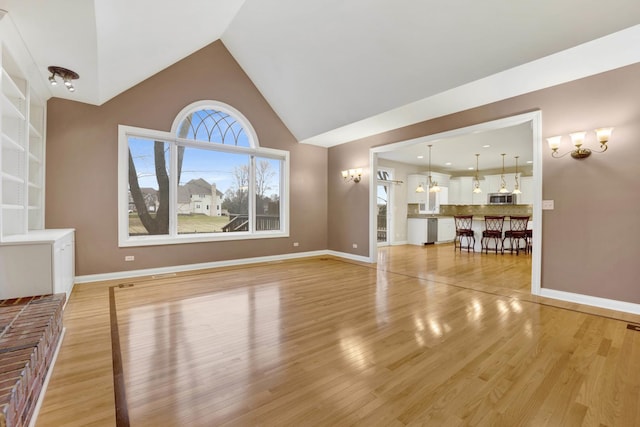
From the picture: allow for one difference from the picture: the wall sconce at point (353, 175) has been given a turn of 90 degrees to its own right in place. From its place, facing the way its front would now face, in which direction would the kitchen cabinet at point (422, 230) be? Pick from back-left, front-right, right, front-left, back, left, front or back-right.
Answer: right

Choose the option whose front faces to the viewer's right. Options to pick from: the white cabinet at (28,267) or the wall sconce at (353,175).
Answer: the white cabinet

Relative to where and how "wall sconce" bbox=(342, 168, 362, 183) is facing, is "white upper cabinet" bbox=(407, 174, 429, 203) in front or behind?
behind

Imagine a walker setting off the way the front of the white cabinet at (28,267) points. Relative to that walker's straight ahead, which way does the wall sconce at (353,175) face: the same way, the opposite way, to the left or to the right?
the opposite way

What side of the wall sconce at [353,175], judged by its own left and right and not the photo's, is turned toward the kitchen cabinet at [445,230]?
back

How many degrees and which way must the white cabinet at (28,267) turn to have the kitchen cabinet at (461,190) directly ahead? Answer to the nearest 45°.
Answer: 0° — it already faces it

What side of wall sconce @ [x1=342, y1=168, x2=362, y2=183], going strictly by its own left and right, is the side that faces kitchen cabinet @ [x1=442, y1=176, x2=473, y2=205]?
back

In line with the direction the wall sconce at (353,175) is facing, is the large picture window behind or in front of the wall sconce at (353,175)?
in front

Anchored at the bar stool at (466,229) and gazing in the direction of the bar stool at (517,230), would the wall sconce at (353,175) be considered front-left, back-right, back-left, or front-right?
back-right

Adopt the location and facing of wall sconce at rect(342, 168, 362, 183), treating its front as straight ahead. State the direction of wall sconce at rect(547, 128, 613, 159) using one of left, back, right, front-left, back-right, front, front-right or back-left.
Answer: left

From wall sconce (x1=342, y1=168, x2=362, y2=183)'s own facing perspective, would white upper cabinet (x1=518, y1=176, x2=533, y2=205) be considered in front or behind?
behind

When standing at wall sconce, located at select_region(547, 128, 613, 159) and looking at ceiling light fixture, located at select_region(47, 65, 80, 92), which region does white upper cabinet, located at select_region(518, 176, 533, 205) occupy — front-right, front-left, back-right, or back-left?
back-right

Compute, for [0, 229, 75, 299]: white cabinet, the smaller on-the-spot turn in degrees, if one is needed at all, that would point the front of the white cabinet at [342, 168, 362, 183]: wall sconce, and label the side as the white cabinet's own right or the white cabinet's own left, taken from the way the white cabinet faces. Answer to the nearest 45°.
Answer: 0° — it already faces it

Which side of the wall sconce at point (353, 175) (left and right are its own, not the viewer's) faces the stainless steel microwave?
back

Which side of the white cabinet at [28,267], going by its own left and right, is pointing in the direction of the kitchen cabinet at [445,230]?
front

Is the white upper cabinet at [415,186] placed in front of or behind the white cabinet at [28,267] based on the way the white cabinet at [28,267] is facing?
in front

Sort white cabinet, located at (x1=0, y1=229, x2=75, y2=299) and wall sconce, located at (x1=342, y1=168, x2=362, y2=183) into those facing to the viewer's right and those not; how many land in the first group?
1

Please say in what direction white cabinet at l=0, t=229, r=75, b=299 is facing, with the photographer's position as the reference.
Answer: facing to the right of the viewer
